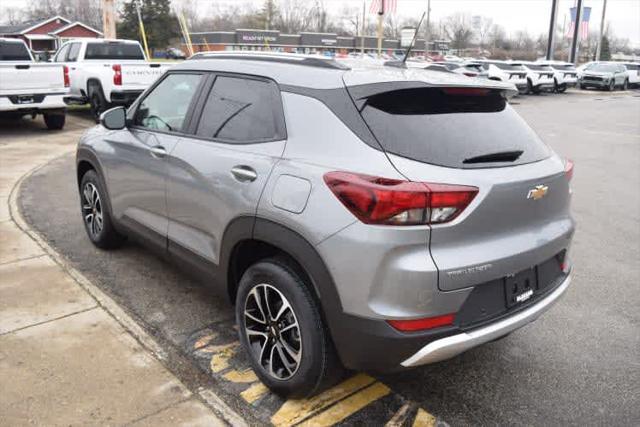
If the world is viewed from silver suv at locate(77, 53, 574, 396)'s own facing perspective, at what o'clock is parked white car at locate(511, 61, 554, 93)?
The parked white car is roughly at 2 o'clock from the silver suv.

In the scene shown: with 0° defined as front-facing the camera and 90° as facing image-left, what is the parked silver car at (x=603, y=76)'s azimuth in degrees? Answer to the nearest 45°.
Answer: approximately 45°

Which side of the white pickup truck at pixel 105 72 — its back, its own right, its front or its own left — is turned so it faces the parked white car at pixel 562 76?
right

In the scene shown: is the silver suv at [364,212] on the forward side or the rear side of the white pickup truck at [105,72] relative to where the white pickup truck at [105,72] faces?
on the rear side

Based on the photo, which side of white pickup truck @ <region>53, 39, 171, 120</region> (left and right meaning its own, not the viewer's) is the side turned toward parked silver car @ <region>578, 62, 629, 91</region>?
right

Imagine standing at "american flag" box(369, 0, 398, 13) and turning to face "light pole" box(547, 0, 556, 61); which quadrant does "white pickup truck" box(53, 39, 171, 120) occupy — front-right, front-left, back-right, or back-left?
back-right

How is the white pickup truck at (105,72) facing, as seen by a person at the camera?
facing away from the viewer and to the left of the viewer

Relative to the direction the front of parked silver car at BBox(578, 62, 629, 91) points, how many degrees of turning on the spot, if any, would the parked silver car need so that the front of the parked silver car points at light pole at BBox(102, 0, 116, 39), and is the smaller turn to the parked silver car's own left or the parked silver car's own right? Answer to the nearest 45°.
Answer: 0° — it already faces it

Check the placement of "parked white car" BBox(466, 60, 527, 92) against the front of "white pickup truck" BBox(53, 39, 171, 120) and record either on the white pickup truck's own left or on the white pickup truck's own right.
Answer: on the white pickup truck's own right

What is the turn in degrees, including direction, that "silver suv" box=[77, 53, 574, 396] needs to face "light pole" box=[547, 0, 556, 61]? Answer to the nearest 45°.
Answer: approximately 45° to its right
